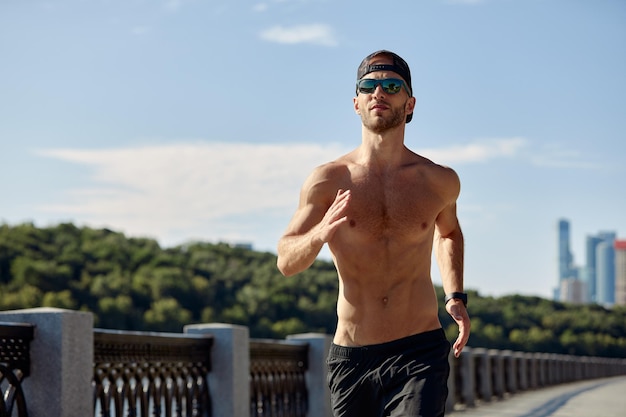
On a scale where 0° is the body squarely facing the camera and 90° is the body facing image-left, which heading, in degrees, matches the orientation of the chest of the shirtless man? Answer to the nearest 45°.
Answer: approximately 0°
